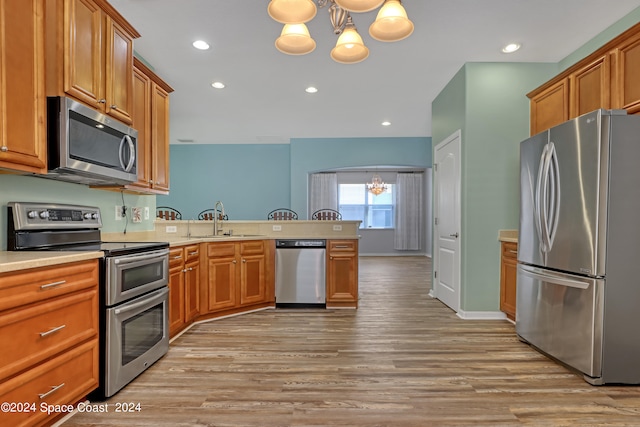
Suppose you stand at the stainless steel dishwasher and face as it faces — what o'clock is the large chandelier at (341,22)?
The large chandelier is roughly at 12 o'clock from the stainless steel dishwasher.

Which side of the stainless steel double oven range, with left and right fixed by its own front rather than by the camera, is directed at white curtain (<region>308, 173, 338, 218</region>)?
left

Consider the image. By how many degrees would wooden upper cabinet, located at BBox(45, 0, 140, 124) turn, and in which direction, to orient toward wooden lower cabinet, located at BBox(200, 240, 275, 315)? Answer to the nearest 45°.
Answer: approximately 90° to its left

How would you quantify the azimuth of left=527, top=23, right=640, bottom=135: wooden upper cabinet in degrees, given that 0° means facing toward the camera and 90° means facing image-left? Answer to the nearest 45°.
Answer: approximately 45°

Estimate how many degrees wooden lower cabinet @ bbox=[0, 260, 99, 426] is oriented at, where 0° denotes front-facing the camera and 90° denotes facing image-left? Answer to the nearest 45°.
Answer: approximately 315°

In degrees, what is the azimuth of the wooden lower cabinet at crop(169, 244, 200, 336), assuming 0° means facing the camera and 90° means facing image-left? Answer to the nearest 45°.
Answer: approximately 315°

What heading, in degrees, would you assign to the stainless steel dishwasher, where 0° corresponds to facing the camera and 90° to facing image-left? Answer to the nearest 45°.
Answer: approximately 0°

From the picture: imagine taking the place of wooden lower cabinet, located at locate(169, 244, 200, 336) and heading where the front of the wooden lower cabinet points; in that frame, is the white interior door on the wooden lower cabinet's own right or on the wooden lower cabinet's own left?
on the wooden lower cabinet's own left

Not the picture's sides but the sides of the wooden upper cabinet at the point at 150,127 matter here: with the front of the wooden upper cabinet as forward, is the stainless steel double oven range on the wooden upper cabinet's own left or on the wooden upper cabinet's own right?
on the wooden upper cabinet's own right

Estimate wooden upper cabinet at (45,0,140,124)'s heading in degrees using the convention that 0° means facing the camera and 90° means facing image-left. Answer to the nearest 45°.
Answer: approximately 315°

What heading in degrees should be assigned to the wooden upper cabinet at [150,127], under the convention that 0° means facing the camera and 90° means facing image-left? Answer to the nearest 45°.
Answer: approximately 315°
